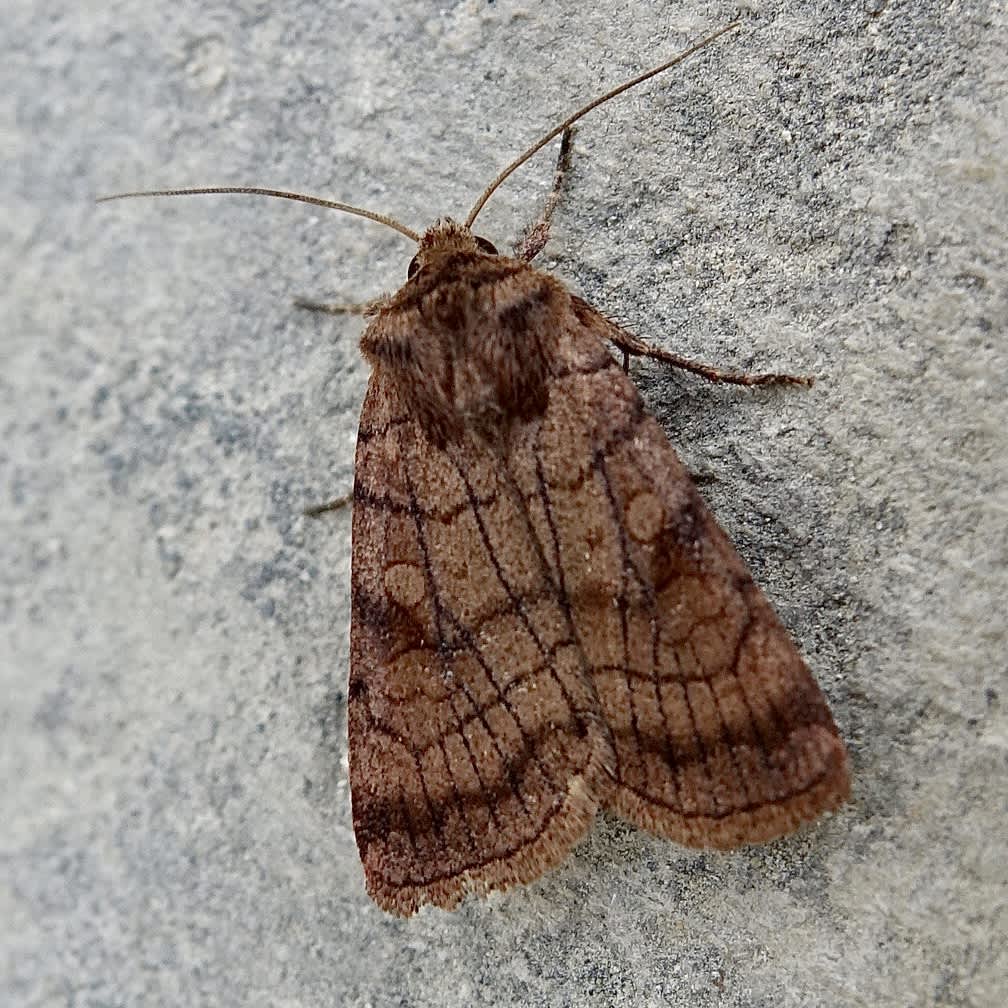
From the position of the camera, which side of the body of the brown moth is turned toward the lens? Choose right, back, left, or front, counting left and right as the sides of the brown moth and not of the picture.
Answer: back
